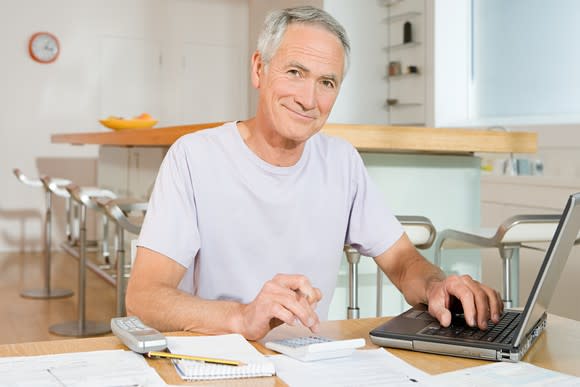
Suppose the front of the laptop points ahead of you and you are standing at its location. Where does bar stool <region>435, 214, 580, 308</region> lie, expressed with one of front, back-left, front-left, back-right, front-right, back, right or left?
right

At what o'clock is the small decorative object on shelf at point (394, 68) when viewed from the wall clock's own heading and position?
The small decorative object on shelf is roughly at 10 o'clock from the wall clock.

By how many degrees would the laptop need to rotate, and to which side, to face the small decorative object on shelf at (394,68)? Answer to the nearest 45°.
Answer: approximately 90° to its right

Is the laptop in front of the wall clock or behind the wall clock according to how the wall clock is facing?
in front

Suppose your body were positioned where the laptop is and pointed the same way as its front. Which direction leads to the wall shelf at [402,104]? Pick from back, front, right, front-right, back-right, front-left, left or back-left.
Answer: right

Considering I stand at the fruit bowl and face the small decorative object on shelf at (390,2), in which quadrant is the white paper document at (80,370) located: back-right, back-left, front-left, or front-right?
back-right

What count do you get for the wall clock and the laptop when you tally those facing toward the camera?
1

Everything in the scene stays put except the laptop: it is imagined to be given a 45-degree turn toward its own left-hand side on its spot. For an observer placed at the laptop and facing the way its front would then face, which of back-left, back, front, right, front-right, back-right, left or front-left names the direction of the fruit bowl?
right

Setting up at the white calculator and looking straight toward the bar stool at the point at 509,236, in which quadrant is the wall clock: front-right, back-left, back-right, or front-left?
front-left

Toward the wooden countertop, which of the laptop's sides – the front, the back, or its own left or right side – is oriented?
right

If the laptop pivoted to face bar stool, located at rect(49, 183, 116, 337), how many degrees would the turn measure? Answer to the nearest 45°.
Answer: approximately 45° to its right

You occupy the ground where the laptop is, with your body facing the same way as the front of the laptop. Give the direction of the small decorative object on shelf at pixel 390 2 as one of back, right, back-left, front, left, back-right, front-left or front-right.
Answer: right

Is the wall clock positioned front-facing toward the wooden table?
yes

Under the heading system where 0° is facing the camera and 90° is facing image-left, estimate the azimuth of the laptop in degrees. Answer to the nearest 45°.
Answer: approximately 90°

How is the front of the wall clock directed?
toward the camera

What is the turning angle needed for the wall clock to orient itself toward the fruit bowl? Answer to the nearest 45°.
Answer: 0° — it already faces it
